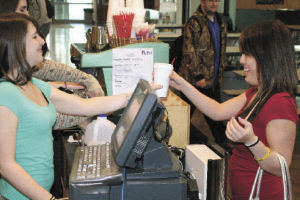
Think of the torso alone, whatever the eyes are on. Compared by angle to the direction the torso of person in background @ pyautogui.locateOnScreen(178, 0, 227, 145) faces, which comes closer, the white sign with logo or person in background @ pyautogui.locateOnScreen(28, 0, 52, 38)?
the white sign with logo

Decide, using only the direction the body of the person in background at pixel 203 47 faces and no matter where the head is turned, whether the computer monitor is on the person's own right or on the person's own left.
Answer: on the person's own right

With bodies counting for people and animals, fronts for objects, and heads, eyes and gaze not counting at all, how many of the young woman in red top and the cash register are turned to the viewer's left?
2

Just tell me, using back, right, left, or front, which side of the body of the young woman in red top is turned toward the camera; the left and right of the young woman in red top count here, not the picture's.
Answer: left

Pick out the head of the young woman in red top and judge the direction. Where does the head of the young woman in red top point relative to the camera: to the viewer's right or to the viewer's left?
to the viewer's left

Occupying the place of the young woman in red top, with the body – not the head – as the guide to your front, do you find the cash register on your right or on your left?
on your left

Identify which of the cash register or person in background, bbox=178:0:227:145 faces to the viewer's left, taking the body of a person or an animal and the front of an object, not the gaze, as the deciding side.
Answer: the cash register

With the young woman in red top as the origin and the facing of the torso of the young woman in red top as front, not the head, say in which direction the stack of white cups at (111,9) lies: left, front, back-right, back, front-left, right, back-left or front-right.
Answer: front-right

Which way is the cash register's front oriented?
to the viewer's left

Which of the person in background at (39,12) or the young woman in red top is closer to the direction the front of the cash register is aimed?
the person in background

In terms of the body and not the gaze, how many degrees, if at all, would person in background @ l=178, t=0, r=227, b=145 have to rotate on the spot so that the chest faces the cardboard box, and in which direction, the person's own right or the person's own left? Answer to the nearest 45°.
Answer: approximately 45° to the person's own right
